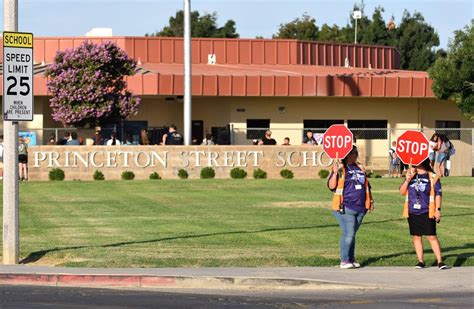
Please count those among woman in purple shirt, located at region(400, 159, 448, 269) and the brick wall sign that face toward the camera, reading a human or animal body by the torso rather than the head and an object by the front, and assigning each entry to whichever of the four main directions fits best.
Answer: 2

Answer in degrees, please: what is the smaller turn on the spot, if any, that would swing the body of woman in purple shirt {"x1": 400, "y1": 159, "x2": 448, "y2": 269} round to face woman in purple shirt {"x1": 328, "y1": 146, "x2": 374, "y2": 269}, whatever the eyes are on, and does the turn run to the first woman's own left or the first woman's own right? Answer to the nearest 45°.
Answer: approximately 90° to the first woman's own right

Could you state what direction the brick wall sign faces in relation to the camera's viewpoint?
facing the viewer

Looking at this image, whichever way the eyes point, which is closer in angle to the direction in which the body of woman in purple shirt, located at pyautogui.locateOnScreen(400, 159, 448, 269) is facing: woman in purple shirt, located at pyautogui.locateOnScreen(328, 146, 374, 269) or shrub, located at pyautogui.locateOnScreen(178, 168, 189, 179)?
the woman in purple shirt

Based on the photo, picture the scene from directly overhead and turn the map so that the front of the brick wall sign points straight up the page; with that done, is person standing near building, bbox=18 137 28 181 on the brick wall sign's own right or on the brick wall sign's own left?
on the brick wall sign's own right

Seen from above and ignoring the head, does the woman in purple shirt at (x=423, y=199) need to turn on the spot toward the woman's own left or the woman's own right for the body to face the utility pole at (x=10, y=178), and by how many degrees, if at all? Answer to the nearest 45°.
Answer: approximately 90° to the woman's own right

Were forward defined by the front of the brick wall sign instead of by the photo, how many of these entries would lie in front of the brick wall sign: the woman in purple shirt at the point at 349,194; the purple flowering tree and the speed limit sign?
2

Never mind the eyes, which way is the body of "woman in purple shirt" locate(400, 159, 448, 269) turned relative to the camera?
toward the camera

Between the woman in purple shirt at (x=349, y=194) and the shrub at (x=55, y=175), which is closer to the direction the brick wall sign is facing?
the woman in purple shirt

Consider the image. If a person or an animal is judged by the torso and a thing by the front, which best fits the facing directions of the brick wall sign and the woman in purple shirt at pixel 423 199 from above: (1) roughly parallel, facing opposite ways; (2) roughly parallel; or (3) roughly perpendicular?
roughly parallel

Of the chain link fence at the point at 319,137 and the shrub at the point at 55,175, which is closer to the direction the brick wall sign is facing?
the shrub

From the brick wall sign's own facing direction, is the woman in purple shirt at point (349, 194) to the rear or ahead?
ahead

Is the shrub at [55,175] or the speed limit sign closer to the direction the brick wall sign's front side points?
the speed limit sign
